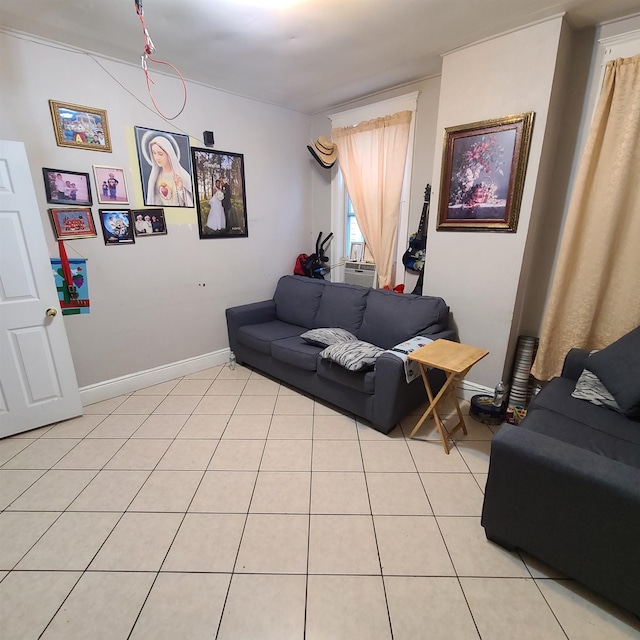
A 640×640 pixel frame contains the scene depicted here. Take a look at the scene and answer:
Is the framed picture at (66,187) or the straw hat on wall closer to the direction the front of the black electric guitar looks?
the framed picture

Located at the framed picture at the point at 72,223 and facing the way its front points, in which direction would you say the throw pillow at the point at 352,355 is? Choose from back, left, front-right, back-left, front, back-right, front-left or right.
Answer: front-left

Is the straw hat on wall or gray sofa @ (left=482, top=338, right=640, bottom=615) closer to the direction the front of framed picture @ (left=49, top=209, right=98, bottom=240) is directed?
the gray sofa

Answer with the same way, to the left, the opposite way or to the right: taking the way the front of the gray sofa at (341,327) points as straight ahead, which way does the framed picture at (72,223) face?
to the left

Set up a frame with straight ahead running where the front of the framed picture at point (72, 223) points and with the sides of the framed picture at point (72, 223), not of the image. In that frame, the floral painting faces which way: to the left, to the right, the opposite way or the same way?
to the right

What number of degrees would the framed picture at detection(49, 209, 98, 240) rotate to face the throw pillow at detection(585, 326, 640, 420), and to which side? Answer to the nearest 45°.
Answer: approximately 45° to its left

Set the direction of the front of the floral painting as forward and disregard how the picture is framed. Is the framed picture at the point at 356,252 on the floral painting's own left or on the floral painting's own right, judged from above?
on the floral painting's own right

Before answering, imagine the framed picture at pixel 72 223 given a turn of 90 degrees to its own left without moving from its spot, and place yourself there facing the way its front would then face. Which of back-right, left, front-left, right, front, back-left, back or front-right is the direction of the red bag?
front

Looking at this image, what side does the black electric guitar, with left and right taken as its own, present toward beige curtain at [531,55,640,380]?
left

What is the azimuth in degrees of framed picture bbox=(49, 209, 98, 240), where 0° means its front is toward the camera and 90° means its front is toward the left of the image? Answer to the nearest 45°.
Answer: approximately 0°
